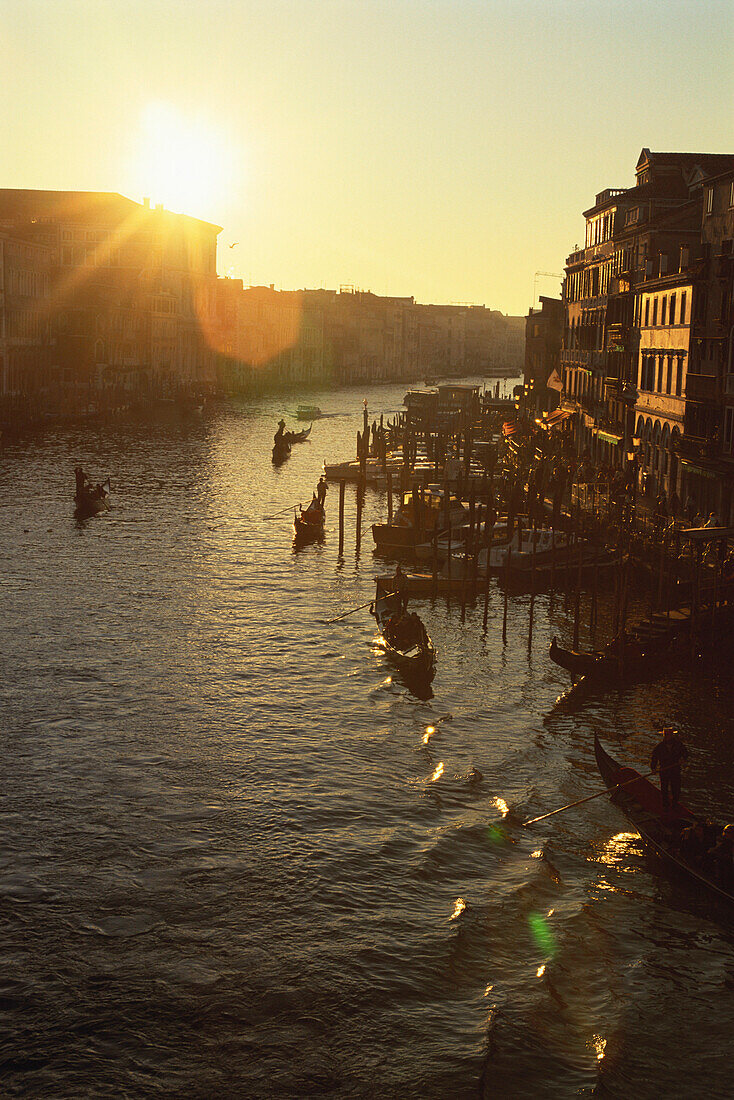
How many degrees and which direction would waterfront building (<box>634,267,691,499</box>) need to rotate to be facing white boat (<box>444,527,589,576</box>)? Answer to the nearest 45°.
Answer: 0° — it already faces it

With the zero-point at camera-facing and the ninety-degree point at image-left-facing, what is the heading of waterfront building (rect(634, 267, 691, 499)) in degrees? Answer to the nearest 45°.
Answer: approximately 45°

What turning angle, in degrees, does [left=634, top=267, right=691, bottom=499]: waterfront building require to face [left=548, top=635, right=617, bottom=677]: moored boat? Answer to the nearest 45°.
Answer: approximately 45° to its left

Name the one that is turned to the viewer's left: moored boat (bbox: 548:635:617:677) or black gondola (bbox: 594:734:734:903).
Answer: the moored boat

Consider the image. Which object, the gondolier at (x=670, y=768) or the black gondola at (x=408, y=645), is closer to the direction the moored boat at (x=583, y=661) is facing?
the black gondola

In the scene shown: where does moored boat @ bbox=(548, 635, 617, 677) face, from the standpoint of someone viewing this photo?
facing to the left of the viewer

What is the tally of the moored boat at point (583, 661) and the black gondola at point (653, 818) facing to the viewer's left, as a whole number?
1

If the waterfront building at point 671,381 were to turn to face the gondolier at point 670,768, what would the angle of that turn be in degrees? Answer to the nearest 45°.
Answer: approximately 45° to its left

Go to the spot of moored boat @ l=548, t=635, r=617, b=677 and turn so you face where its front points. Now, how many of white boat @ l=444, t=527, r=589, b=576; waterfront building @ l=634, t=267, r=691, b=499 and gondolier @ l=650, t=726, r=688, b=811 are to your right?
2
